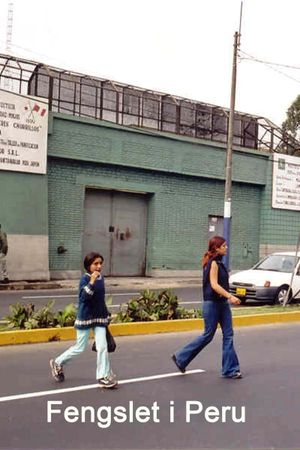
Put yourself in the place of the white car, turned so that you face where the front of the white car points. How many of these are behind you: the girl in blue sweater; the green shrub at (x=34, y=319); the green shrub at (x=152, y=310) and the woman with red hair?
0

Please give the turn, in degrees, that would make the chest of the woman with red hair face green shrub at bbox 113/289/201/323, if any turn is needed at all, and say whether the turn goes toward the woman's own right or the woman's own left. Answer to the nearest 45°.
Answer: approximately 90° to the woman's own left

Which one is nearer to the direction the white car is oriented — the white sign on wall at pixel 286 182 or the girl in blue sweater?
the girl in blue sweater

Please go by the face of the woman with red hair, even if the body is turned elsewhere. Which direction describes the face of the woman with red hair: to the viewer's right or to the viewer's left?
to the viewer's right

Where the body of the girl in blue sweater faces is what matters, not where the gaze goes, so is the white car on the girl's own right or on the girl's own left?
on the girl's own left

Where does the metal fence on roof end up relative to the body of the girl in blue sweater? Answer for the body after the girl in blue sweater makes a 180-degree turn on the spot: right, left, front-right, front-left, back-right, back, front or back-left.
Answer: front-right

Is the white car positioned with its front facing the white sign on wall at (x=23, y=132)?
no

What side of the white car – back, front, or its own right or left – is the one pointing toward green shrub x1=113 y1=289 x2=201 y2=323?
front

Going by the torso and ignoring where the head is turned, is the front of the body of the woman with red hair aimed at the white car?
no

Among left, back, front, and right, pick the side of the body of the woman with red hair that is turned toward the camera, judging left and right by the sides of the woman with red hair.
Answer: right

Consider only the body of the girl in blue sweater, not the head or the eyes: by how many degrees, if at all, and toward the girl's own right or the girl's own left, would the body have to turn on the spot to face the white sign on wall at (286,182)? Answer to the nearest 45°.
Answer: approximately 90° to the girl's own left

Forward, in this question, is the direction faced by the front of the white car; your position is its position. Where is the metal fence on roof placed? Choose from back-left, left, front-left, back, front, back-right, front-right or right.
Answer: right

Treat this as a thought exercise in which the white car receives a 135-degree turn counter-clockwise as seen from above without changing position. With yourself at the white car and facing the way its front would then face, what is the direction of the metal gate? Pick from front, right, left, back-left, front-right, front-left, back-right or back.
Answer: back-left

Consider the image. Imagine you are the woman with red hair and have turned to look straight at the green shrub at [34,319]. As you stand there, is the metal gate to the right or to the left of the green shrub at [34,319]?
right

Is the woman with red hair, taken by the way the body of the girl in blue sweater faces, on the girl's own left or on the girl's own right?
on the girl's own left
